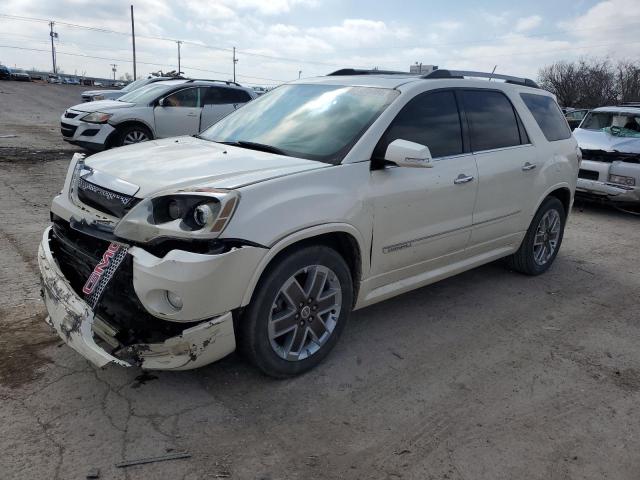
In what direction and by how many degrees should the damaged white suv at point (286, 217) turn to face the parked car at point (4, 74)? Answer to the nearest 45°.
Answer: approximately 90° to its right

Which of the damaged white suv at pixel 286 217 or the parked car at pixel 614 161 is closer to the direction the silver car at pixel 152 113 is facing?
the damaged white suv

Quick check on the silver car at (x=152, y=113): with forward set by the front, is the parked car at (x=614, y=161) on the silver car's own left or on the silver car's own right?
on the silver car's own left

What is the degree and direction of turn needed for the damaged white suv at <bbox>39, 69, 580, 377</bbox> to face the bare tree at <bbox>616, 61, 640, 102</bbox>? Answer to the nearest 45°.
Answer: approximately 180°

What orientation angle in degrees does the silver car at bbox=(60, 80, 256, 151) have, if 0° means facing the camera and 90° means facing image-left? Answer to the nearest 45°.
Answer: approximately 45°

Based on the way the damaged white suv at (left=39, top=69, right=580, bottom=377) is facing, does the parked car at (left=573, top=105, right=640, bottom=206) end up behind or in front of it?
behind

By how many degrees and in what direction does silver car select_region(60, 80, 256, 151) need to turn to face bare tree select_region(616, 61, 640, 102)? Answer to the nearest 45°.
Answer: approximately 180°

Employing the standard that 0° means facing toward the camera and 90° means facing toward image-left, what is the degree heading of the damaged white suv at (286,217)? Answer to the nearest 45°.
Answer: approximately 45°
